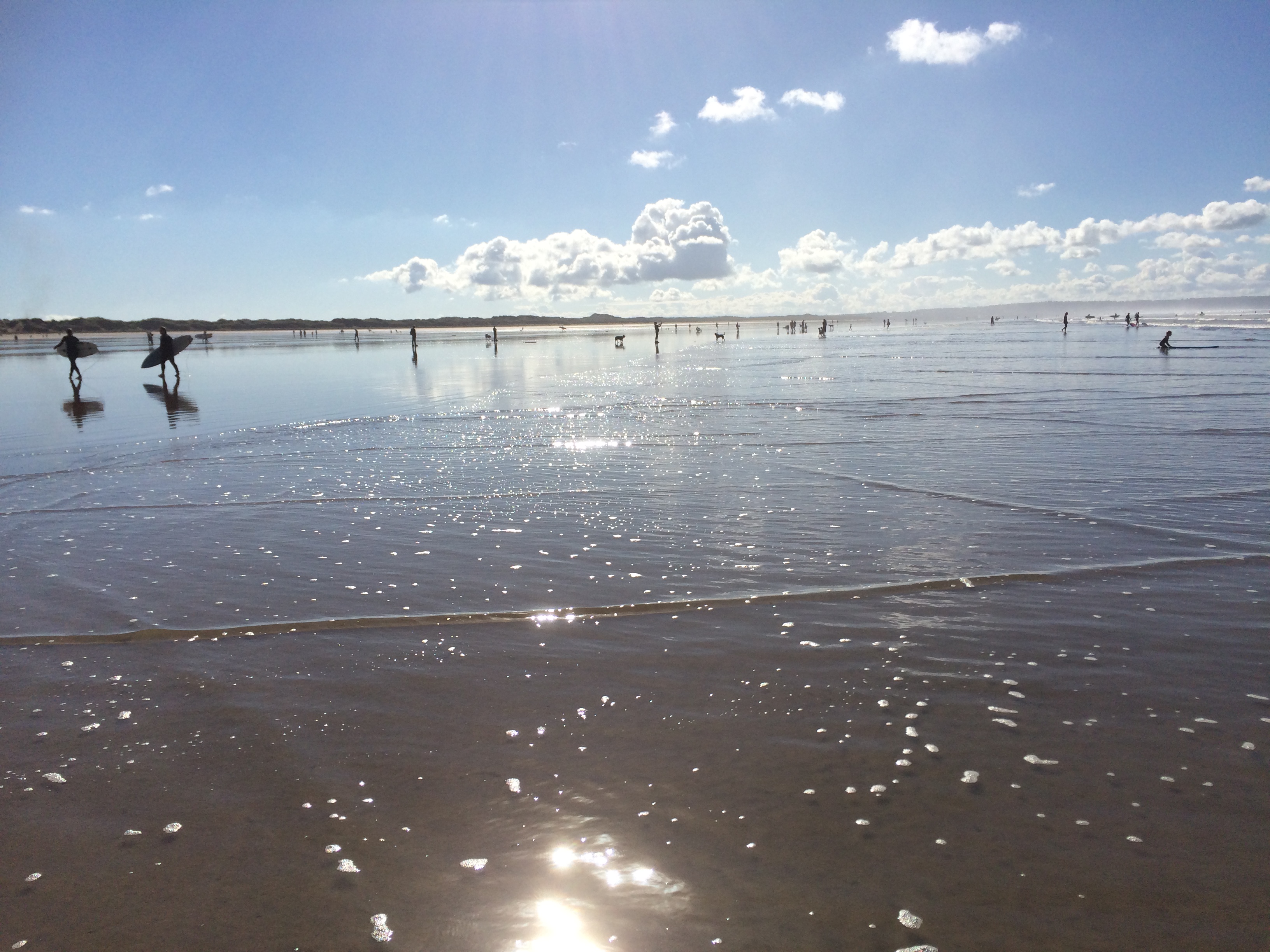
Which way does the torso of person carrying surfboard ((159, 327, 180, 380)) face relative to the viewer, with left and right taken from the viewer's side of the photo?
facing to the left of the viewer

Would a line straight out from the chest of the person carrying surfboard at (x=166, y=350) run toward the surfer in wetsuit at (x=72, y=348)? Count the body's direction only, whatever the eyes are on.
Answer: yes
